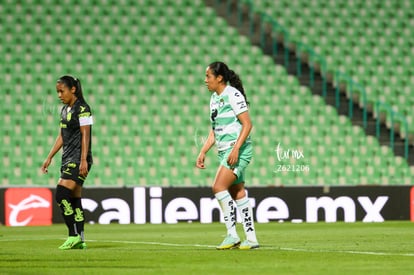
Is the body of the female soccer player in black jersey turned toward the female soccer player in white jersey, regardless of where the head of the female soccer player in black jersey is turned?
no

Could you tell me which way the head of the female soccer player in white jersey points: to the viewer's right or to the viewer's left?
to the viewer's left
